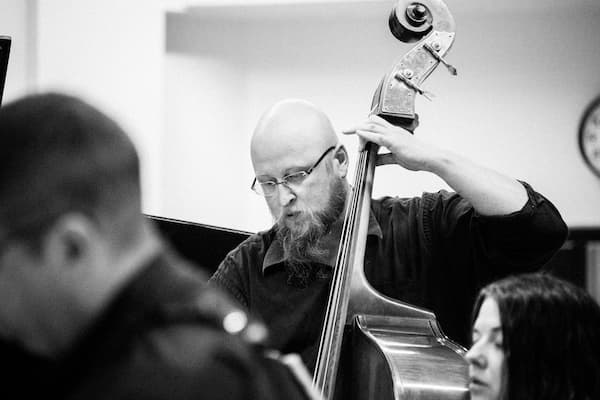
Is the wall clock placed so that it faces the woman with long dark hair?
yes

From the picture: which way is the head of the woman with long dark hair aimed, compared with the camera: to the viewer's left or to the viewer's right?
to the viewer's left

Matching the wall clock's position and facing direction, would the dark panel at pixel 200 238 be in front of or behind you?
in front

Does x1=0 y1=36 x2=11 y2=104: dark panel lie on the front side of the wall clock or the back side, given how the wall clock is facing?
on the front side

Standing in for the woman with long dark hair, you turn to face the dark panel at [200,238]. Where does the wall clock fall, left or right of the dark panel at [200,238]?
right

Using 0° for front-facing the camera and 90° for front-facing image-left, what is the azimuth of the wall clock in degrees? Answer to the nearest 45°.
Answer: approximately 0°
